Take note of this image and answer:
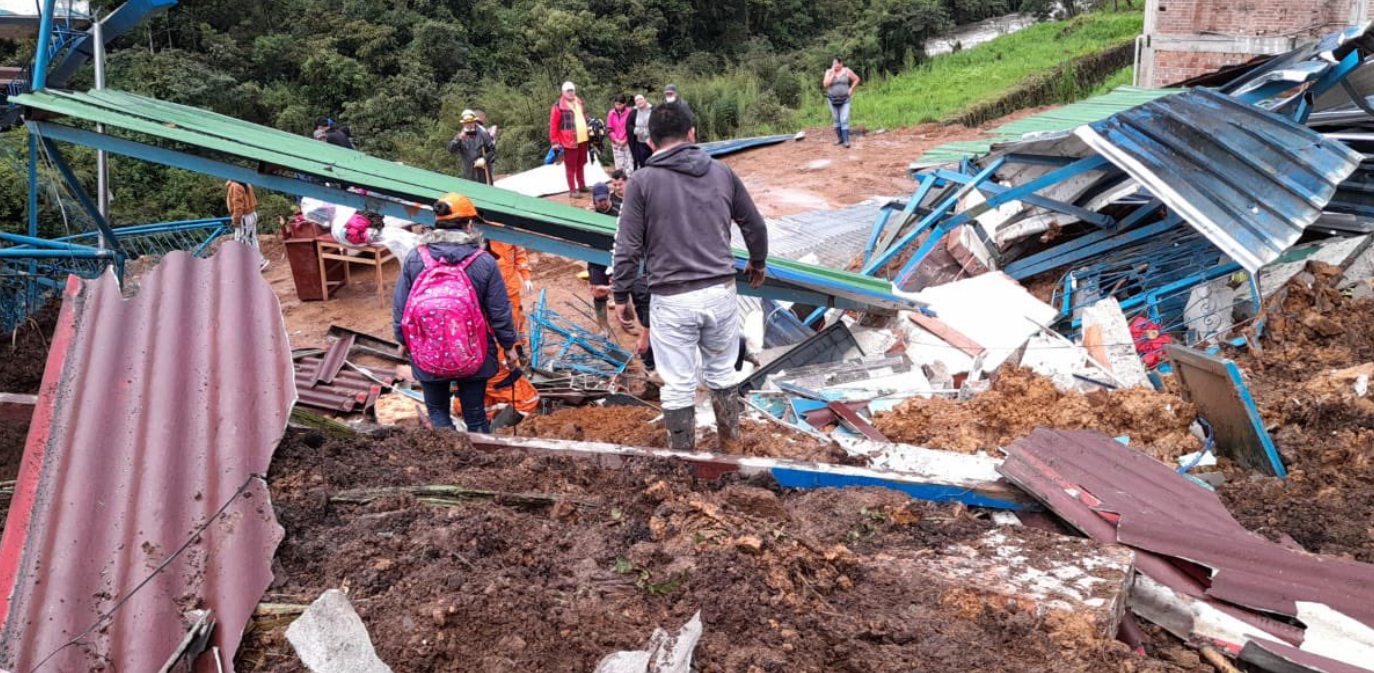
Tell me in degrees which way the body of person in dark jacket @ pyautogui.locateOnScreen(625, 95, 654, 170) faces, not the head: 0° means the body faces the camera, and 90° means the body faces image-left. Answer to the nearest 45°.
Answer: approximately 0°

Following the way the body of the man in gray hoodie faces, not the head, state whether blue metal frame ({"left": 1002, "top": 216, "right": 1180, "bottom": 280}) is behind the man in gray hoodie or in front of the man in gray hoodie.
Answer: in front

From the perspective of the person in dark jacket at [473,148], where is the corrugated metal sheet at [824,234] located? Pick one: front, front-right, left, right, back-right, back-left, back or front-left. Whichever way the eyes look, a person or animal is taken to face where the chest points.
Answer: front-left

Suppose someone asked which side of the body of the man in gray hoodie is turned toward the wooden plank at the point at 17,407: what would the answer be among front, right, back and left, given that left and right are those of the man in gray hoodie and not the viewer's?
left

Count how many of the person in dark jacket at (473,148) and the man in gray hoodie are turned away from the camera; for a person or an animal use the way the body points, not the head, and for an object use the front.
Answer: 1

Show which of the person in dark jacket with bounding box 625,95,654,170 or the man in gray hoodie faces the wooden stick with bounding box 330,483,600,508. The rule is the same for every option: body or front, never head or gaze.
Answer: the person in dark jacket

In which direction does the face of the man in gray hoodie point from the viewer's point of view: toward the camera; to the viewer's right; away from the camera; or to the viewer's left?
away from the camera

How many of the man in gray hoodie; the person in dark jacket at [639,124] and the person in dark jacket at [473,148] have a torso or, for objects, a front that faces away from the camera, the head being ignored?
1

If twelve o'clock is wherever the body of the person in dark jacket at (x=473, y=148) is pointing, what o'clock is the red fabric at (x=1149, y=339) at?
The red fabric is roughly at 11 o'clock from the person in dark jacket.

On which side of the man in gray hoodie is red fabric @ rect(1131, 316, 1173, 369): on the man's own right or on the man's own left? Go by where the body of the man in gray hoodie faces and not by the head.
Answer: on the man's own right

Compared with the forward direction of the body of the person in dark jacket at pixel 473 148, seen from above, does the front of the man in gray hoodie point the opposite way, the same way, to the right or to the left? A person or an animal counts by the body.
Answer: the opposite way

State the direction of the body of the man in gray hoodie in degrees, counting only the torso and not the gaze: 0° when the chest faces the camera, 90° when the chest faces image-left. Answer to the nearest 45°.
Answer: approximately 180°

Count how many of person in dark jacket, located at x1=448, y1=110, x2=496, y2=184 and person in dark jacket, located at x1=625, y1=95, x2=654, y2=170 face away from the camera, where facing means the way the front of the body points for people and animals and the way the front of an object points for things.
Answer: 0

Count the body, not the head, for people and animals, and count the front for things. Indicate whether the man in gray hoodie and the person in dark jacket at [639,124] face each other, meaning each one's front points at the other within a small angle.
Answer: yes

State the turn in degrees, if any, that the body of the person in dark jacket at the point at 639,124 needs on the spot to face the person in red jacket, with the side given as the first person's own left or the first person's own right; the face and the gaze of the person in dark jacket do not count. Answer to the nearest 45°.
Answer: approximately 90° to the first person's own right
